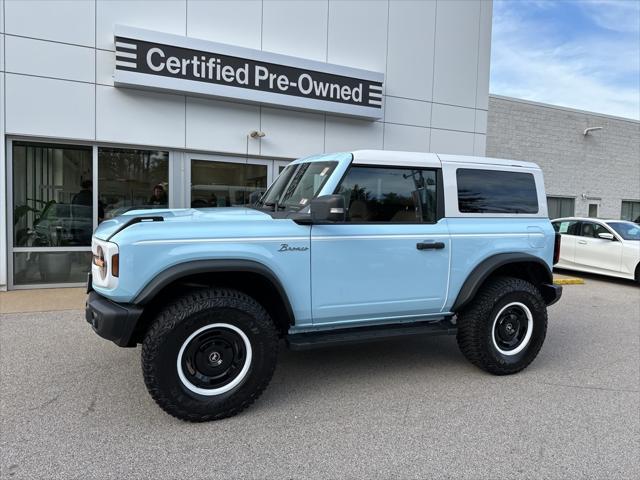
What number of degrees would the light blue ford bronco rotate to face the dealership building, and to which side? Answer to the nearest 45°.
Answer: approximately 90° to its right

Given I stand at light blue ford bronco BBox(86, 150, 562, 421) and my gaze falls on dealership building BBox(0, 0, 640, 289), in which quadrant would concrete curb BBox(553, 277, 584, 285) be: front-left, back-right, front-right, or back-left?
front-right

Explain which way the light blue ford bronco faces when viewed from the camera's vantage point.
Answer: facing the viewer and to the left of the viewer

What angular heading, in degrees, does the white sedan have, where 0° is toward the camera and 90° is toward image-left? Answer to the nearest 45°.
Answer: approximately 315°

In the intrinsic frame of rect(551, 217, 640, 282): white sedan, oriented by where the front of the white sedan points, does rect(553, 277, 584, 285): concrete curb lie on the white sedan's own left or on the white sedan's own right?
on the white sedan's own right

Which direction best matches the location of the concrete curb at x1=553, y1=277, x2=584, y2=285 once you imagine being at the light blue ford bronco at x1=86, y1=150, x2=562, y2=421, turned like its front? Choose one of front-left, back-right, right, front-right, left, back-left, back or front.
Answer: back

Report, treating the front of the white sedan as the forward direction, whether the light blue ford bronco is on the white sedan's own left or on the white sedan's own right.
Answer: on the white sedan's own right

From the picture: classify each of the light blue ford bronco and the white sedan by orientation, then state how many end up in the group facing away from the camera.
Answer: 0
